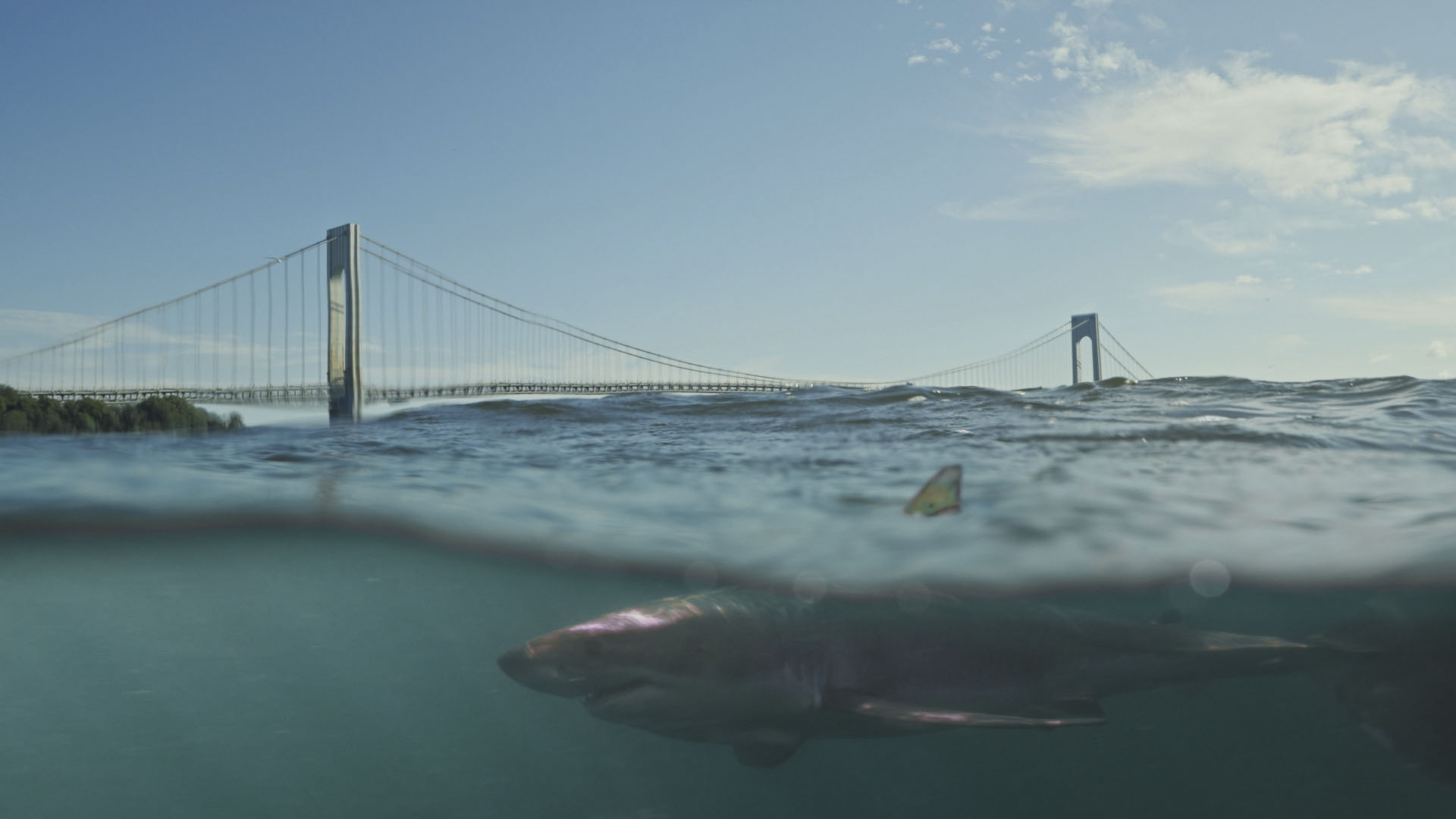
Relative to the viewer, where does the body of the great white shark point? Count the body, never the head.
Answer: to the viewer's left
